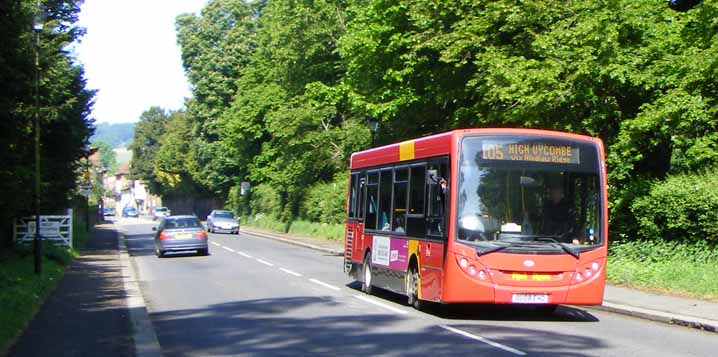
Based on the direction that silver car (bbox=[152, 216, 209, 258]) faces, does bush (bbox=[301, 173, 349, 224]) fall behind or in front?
in front

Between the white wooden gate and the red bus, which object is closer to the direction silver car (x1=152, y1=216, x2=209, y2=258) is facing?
the white wooden gate

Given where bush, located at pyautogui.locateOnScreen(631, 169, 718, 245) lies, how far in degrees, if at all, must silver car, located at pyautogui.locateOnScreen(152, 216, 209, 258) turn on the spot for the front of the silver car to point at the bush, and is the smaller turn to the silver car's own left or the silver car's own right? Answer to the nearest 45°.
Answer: approximately 135° to the silver car's own right

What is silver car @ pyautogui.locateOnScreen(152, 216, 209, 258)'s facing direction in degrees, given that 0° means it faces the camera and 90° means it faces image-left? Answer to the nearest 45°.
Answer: approximately 180°

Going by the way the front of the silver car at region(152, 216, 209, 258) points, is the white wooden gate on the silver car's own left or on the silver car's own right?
on the silver car's own left

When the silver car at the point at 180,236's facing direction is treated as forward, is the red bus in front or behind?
behind

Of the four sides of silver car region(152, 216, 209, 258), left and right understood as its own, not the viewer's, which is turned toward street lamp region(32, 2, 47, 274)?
back

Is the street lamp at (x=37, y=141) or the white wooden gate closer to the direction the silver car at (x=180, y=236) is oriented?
the white wooden gate
